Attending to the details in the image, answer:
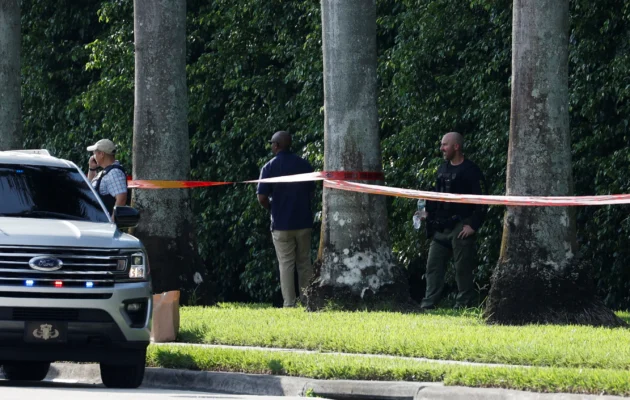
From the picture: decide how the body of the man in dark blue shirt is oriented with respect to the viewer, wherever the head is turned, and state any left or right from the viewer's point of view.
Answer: facing away from the viewer and to the left of the viewer

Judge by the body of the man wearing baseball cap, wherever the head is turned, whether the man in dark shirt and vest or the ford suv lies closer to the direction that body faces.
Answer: the ford suv

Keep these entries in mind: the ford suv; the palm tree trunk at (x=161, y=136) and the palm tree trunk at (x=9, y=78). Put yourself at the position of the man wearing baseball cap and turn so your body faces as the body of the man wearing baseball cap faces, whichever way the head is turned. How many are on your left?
1

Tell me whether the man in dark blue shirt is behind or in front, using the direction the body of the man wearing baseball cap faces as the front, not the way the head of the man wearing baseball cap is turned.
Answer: behind

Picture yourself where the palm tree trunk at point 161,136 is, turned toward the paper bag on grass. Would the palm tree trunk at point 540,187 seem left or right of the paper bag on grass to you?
left
